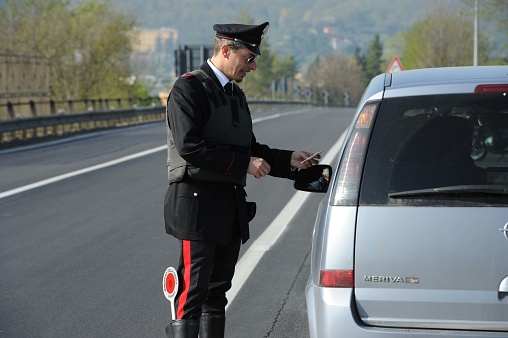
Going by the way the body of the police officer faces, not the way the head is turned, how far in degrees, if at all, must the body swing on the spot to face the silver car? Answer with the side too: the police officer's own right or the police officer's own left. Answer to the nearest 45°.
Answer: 0° — they already face it

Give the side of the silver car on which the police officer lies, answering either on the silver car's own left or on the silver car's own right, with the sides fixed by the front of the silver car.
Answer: on the silver car's own left

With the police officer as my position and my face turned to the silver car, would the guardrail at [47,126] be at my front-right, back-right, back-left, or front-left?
back-left

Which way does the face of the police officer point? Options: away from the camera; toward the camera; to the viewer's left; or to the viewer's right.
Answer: to the viewer's right

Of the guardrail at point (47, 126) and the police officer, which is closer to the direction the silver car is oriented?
the guardrail

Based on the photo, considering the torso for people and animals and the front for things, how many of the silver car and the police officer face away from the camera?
1

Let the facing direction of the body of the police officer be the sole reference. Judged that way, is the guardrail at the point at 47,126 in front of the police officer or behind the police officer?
behind

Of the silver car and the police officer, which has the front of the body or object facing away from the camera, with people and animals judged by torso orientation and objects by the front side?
the silver car

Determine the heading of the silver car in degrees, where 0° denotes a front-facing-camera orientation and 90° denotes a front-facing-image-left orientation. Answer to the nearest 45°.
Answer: approximately 180°

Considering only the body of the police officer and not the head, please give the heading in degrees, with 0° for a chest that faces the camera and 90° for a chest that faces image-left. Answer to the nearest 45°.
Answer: approximately 315°
